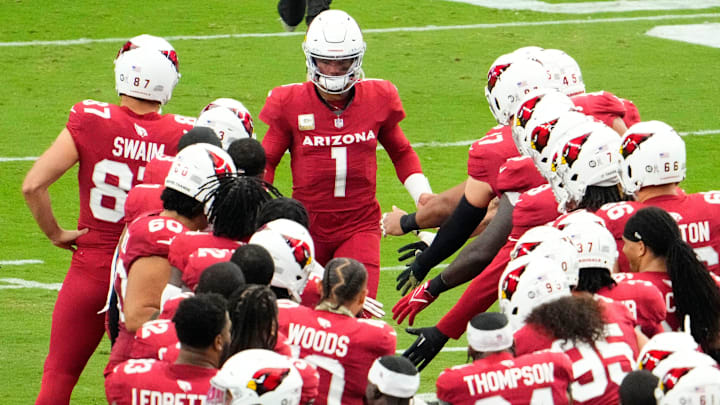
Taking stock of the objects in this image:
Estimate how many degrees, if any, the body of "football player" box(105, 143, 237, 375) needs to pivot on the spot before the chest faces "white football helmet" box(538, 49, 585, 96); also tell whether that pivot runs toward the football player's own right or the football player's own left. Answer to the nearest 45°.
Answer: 0° — they already face it

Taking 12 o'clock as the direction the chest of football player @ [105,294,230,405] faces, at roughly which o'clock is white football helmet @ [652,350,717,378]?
The white football helmet is roughly at 2 o'clock from the football player.

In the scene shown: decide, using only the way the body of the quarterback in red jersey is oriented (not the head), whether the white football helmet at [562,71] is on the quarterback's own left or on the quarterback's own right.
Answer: on the quarterback's own left

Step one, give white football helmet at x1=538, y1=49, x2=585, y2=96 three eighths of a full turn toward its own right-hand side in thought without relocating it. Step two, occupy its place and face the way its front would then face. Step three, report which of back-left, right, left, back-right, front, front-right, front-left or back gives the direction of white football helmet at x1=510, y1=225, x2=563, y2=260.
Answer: right

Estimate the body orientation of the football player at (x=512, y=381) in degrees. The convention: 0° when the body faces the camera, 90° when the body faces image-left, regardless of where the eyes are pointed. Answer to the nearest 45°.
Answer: approximately 180°

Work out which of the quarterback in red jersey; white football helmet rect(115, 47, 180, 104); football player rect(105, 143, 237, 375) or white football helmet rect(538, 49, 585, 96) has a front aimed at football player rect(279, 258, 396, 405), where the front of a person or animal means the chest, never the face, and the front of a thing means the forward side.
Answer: the quarterback in red jersey

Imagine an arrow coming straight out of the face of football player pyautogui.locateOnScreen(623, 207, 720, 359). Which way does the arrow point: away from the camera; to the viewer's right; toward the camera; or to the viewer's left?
to the viewer's left

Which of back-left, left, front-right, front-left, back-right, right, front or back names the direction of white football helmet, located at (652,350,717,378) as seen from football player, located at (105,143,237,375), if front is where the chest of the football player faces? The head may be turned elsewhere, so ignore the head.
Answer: right

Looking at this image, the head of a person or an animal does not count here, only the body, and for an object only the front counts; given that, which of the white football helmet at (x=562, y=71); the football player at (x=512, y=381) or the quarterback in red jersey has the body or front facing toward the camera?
the quarterback in red jersey

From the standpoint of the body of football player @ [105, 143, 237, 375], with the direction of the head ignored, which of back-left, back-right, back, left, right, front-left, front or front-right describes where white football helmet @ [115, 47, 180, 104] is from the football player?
front-left

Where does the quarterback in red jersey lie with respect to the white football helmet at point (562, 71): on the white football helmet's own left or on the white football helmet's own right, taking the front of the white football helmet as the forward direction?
on the white football helmet's own left

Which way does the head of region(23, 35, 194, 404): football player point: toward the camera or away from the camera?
away from the camera

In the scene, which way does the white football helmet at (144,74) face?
away from the camera

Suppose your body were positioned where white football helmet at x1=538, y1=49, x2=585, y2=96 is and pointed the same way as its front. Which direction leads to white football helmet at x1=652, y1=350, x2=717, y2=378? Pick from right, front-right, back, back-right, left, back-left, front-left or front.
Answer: back-left

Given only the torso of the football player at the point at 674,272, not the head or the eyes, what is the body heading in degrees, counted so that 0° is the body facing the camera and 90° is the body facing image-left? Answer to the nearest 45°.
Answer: approximately 135°

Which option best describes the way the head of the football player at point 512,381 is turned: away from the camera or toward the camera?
away from the camera

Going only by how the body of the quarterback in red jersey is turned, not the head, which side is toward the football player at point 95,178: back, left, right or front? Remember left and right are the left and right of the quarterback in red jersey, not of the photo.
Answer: right

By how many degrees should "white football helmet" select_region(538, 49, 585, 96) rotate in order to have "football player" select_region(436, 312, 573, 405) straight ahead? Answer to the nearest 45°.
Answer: approximately 135° to its left
